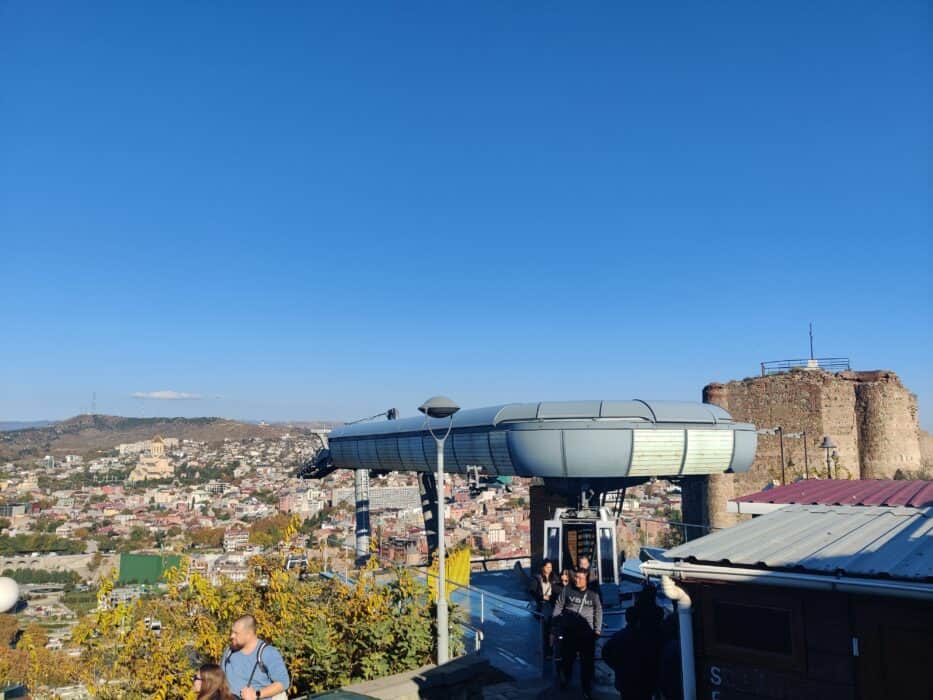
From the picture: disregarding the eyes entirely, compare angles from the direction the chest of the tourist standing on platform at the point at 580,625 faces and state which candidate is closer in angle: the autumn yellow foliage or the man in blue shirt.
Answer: the man in blue shirt

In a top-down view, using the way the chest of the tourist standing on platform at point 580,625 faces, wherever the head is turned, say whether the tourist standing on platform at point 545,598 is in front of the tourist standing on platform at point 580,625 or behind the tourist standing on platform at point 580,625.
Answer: behind

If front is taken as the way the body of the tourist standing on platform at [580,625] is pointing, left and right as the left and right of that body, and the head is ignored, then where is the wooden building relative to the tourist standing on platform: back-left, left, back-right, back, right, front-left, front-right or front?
front-left

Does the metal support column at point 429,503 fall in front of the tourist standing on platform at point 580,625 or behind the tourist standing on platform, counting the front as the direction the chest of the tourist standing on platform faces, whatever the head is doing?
behind

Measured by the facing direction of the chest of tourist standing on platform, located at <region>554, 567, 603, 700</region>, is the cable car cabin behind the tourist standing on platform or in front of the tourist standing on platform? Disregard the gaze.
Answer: behind

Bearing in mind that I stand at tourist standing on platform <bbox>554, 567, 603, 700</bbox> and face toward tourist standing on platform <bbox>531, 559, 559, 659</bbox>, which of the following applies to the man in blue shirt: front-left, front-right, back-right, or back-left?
back-left

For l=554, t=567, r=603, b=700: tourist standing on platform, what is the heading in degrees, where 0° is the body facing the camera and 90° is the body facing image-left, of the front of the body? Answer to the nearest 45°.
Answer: approximately 0°

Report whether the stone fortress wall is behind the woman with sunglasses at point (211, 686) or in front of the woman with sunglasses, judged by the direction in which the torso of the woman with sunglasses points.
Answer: behind
